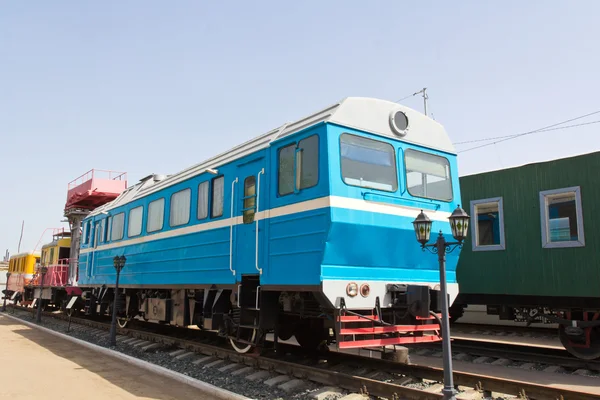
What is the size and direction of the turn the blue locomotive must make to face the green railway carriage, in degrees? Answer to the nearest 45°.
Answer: approximately 90° to its left

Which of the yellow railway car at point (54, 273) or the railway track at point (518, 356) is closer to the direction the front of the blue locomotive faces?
the railway track

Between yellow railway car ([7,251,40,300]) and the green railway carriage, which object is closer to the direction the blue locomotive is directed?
the green railway carriage

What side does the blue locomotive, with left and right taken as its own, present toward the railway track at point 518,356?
front

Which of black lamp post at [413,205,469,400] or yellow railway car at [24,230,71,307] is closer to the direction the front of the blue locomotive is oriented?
the black lamp post

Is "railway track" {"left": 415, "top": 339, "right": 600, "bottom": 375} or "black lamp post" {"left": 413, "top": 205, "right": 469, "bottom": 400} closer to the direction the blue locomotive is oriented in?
the black lamp post

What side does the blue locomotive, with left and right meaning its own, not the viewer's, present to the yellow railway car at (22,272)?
back

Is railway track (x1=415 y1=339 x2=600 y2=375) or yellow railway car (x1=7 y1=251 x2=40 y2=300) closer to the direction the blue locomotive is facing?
the railway track

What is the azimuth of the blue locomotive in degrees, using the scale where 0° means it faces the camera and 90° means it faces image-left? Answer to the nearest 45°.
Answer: approximately 315°

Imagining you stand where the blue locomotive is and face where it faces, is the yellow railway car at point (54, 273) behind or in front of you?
behind
